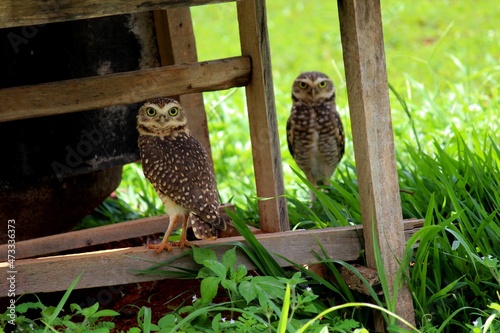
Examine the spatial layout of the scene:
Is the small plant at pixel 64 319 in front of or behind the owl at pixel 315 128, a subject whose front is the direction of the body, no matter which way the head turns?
in front

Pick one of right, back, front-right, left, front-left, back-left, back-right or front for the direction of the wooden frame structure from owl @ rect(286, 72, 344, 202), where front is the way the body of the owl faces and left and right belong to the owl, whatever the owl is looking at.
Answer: front

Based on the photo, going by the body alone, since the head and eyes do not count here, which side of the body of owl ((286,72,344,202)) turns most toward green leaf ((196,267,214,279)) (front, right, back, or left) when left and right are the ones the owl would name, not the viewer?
front

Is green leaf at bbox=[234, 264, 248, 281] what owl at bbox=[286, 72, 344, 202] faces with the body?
yes

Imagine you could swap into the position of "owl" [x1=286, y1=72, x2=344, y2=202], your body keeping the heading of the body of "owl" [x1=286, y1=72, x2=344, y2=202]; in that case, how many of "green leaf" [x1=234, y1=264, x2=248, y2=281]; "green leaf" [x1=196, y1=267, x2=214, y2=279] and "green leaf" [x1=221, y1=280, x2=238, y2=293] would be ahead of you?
3

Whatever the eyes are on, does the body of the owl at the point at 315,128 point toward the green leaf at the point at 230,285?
yes

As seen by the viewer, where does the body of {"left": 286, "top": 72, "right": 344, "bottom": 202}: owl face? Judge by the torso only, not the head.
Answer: toward the camera
